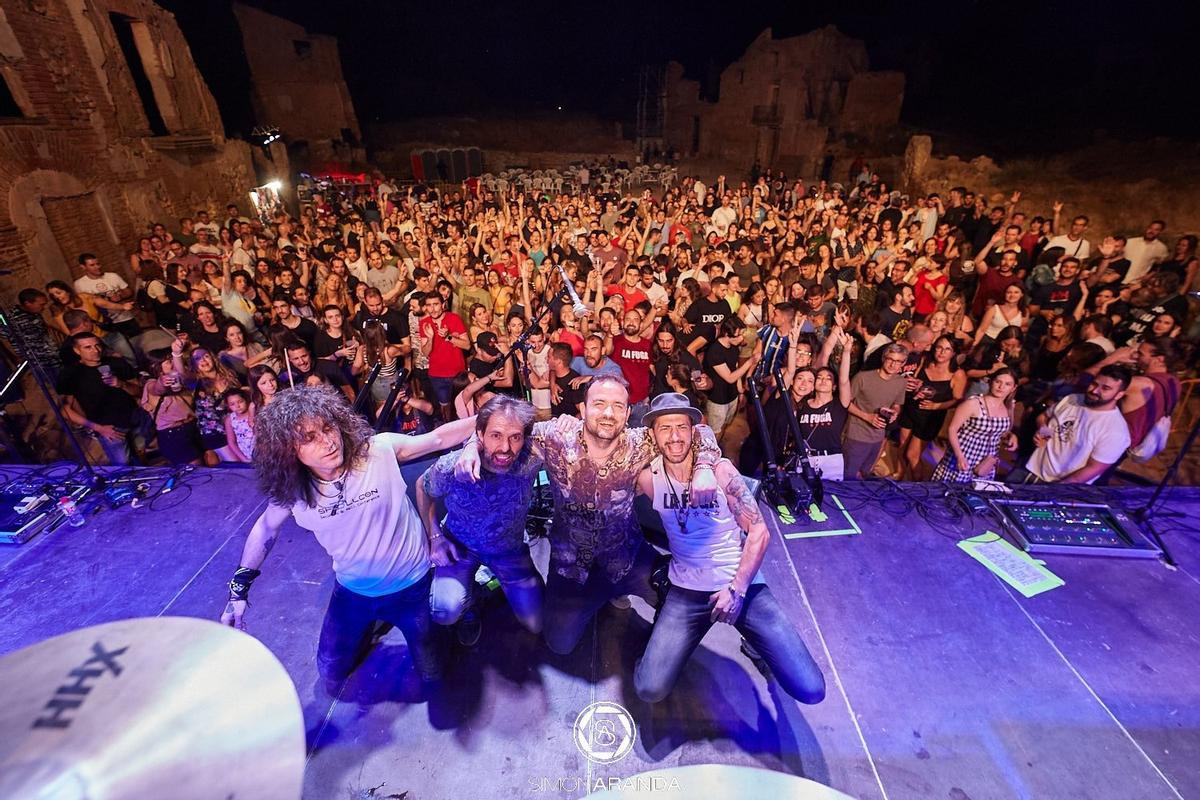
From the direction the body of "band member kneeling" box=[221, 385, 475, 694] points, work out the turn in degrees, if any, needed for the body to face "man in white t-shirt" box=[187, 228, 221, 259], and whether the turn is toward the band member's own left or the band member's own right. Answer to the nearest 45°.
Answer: approximately 180°

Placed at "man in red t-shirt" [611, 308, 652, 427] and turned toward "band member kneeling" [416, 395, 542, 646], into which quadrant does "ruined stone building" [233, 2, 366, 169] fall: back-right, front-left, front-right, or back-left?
back-right

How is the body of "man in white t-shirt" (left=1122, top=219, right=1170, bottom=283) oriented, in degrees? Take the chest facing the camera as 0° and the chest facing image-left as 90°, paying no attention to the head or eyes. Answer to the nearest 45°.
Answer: approximately 45°

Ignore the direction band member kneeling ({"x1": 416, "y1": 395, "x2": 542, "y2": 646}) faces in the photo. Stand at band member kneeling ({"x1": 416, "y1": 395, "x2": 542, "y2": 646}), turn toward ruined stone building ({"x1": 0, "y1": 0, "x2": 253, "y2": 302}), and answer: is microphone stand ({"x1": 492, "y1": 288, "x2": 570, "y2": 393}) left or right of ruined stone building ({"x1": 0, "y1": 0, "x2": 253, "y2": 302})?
right

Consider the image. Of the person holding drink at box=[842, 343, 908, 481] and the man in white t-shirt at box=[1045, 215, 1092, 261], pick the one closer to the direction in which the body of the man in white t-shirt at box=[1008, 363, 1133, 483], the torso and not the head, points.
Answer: the person holding drink

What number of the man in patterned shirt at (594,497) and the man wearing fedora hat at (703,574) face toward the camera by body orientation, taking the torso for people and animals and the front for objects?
2

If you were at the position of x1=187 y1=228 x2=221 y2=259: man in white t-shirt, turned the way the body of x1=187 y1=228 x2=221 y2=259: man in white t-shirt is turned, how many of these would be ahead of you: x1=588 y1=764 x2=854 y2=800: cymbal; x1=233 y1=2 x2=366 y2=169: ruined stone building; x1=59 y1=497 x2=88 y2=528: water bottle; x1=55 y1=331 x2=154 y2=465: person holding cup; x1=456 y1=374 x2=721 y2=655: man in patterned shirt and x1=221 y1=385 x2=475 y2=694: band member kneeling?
5

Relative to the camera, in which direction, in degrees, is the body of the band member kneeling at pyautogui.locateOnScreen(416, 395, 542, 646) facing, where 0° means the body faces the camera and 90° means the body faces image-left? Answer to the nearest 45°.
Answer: approximately 0°

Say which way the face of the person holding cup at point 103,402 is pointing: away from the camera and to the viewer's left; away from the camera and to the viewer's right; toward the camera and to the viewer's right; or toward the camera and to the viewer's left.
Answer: toward the camera and to the viewer's right
